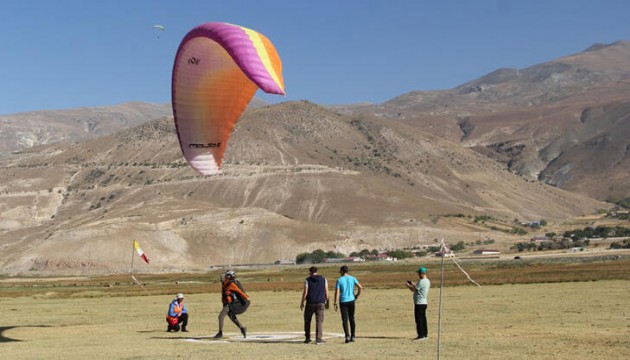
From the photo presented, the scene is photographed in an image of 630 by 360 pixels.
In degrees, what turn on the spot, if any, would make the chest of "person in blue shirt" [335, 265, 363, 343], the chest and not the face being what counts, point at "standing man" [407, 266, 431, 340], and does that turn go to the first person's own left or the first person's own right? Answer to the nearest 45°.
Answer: approximately 90° to the first person's own right

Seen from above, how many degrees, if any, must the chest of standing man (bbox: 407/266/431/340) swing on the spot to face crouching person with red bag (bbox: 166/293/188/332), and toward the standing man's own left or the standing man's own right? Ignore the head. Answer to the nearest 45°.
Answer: approximately 45° to the standing man's own right

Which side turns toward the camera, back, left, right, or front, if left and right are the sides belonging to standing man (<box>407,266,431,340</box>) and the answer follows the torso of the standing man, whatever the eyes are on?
left

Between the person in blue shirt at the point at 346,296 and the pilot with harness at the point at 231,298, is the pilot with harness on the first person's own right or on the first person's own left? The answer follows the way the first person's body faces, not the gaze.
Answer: on the first person's own left

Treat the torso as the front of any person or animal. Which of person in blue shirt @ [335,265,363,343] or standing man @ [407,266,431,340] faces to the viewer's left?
the standing man

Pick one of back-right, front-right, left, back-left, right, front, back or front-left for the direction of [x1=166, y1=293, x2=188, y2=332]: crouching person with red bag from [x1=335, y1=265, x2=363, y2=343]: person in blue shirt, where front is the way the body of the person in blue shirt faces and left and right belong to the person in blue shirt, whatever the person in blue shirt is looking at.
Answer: front-left

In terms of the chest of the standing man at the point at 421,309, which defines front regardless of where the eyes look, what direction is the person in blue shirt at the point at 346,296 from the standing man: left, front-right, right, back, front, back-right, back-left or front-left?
front

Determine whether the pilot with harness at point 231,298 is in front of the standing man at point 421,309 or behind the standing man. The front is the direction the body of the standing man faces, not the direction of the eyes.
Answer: in front

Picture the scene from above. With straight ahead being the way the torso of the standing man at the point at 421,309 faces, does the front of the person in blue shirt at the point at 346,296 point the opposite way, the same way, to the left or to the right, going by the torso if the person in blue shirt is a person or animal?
to the right

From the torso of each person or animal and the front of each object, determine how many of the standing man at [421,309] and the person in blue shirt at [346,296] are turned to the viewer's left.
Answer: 1

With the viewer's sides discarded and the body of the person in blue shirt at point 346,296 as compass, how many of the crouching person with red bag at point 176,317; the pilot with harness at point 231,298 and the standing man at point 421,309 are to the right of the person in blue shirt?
1

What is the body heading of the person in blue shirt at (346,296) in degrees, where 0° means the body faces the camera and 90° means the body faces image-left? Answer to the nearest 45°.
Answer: approximately 180°
